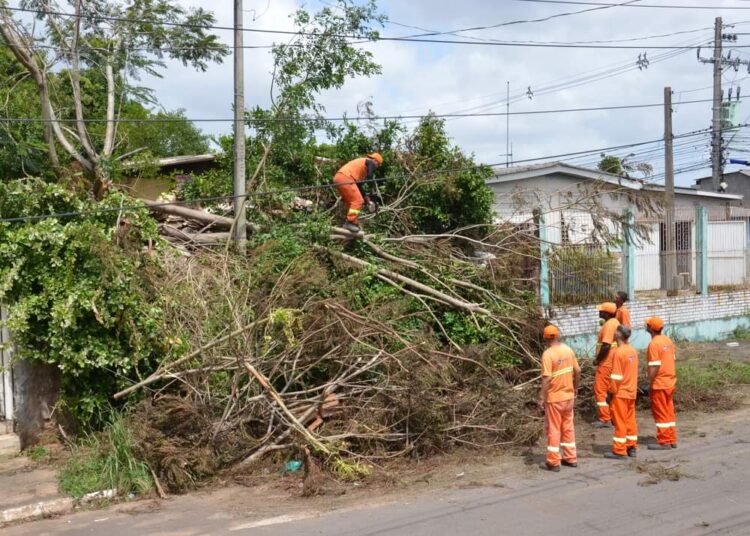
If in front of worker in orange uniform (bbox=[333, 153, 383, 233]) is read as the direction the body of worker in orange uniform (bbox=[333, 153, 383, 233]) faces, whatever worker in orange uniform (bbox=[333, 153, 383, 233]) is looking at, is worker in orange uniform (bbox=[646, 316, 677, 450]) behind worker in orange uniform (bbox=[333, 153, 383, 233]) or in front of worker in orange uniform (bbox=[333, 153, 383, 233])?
in front

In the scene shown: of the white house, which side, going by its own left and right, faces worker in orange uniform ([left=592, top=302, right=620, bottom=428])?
front

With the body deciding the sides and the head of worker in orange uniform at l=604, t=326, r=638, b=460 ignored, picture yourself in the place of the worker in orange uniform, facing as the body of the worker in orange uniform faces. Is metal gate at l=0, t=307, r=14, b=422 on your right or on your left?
on your left

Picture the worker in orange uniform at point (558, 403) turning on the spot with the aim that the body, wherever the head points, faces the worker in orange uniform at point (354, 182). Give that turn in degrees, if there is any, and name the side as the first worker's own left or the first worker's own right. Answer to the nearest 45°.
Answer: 0° — they already face them

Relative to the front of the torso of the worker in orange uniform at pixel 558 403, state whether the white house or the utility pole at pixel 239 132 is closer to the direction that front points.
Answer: the utility pole

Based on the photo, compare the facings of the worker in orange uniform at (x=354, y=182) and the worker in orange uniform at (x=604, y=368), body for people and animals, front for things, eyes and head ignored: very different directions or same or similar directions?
very different directions

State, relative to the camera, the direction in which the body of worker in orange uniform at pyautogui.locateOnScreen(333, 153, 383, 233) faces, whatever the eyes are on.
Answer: to the viewer's right

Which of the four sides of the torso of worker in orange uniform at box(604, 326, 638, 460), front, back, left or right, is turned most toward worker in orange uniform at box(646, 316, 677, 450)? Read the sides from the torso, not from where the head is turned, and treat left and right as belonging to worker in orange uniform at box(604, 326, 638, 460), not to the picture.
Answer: right

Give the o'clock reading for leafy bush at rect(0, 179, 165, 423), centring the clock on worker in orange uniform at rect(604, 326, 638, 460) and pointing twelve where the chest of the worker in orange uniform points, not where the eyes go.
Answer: The leafy bush is roughly at 10 o'clock from the worker in orange uniform.

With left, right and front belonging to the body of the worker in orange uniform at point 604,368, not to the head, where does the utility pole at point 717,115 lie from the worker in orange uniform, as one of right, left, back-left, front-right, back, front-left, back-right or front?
right

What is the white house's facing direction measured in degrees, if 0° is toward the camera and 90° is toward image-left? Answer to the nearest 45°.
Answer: approximately 0°

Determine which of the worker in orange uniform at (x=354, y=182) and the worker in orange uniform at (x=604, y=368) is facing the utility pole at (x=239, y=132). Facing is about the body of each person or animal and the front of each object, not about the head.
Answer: the worker in orange uniform at (x=604, y=368)

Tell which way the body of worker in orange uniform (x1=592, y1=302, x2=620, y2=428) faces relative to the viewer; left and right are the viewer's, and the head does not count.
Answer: facing to the left of the viewer

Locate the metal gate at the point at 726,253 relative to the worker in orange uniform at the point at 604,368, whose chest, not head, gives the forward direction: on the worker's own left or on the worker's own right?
on the worker's own right
